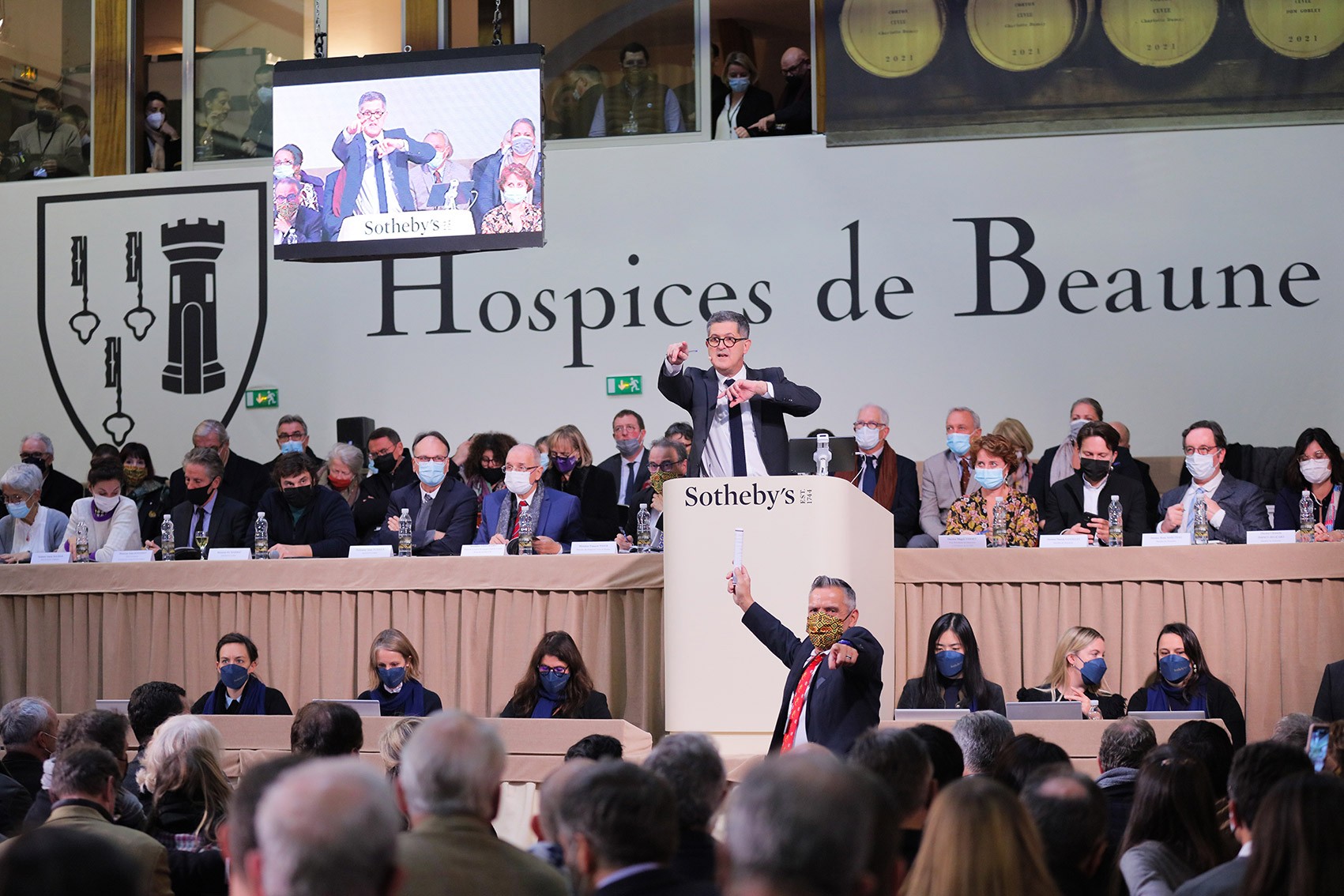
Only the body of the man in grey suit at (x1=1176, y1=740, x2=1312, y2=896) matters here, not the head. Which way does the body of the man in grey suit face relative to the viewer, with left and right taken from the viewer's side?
facing away from the viewer

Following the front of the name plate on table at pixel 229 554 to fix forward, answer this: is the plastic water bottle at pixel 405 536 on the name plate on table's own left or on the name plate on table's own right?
on the name plate on table's own left

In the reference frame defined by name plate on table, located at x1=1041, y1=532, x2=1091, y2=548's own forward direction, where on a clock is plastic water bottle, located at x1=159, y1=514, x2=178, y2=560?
The plastic water bottle is roughly at 3 o'clock from the name plate on table.
